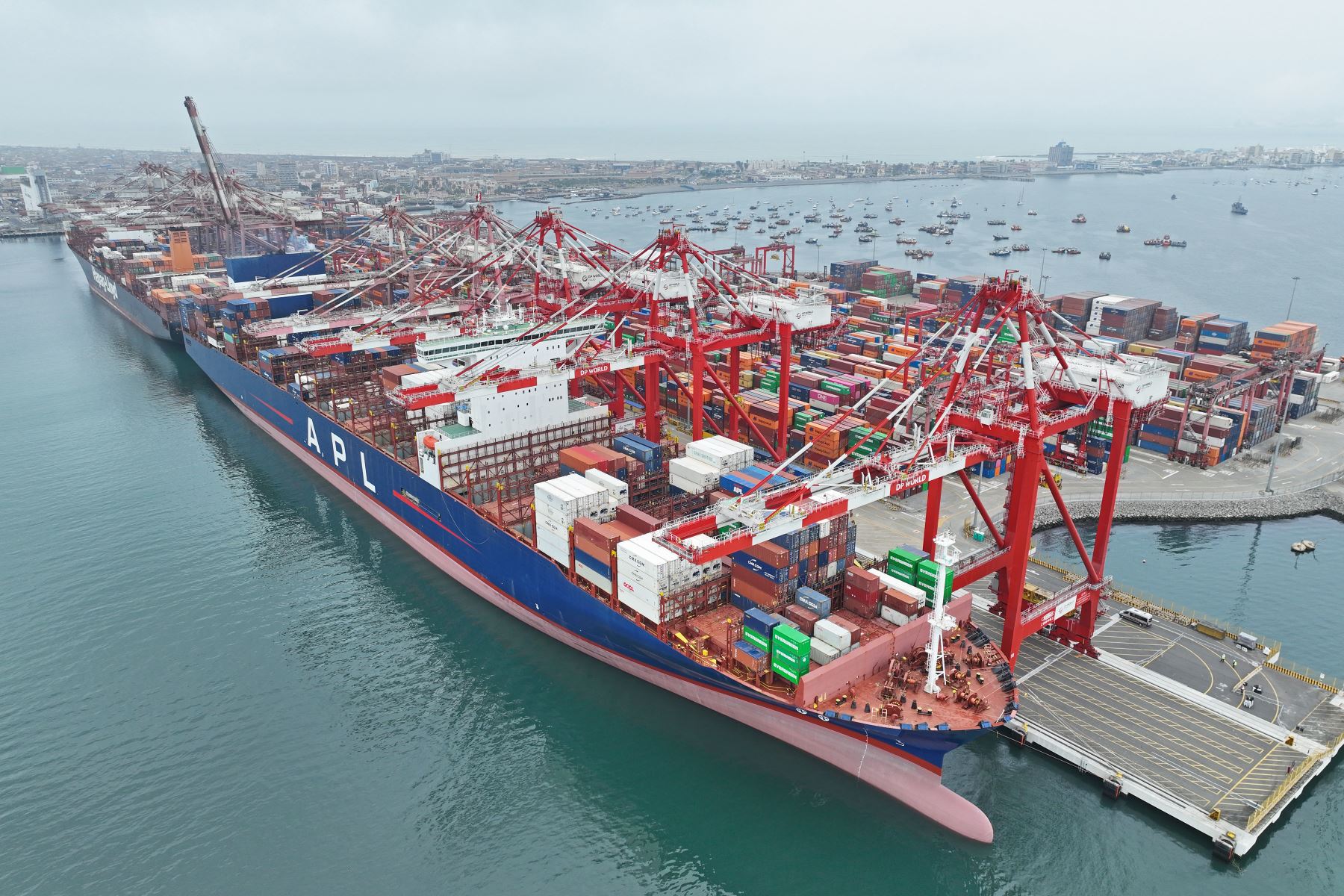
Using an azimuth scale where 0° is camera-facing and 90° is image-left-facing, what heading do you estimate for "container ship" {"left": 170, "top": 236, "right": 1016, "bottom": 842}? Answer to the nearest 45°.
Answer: approximately 315°

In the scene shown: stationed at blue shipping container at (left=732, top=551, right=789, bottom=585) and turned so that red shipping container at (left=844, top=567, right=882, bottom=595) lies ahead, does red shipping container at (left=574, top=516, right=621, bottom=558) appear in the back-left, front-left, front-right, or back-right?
back-left
